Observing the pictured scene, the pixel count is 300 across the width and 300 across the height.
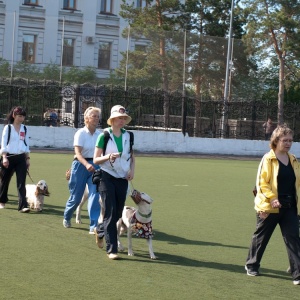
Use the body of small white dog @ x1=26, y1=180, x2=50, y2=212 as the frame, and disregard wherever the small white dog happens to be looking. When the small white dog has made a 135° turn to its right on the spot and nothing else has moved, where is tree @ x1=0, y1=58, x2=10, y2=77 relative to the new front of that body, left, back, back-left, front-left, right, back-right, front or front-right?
right

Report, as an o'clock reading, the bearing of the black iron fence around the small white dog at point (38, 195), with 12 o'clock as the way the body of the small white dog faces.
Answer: The black iron fence is roughly at 8 o'clock from the small white dog.

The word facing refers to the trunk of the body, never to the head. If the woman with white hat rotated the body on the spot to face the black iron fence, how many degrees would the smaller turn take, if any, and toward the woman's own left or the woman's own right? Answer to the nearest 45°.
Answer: approximately 135° to the woman's own left

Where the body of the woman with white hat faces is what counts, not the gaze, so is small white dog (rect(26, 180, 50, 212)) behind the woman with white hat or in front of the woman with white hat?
behind

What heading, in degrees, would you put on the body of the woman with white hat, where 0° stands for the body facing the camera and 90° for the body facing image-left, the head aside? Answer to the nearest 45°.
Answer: approximately 315°

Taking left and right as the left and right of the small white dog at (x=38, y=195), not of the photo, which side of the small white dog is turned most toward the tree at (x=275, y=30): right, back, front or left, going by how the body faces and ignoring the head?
left

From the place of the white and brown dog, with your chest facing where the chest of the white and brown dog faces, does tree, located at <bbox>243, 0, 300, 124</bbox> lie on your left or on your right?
on your left
